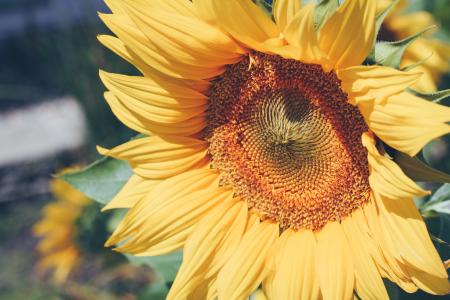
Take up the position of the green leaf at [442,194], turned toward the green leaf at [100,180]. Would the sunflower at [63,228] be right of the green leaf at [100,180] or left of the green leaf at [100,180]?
right

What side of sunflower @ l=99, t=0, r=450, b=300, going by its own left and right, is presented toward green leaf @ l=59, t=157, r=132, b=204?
right

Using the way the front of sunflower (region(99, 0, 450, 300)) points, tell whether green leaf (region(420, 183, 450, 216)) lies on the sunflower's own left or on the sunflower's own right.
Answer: on the sunflower's own left

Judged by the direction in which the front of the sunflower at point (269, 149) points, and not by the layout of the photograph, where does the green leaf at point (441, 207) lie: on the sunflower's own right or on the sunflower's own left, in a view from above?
on the sunflower's own left

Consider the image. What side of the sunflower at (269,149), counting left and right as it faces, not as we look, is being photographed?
front

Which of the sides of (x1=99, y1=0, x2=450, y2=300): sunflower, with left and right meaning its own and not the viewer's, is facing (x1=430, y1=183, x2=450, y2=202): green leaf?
left

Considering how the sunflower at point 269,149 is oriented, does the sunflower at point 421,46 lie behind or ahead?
behind

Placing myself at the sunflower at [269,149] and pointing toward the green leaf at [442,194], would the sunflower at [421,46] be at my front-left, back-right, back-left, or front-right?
front-left
